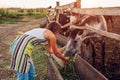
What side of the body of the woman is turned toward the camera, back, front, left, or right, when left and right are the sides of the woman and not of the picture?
right
